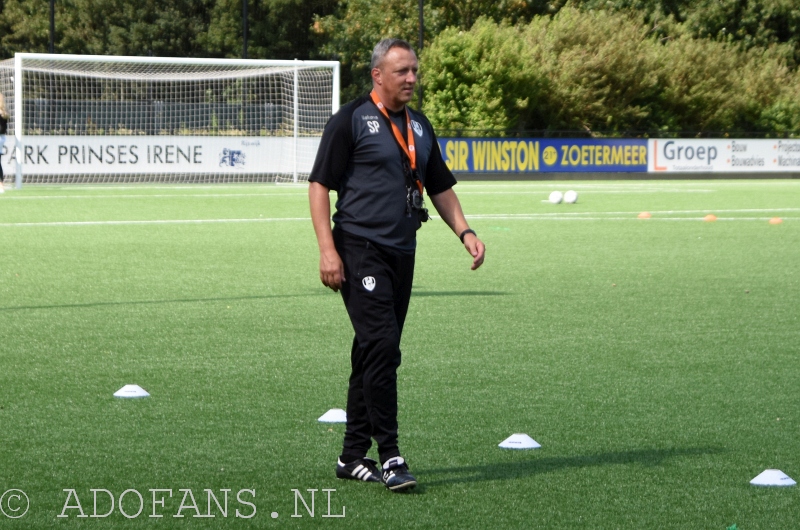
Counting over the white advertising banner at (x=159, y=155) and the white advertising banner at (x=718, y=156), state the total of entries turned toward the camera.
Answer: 2

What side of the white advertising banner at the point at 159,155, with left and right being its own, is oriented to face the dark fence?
back

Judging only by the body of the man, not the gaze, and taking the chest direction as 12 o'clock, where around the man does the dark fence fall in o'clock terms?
The dark fence is roughly at 7 o'clock from the man.

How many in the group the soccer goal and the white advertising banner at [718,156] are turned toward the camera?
2

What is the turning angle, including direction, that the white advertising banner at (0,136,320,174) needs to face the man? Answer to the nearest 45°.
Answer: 0° — it already faces them

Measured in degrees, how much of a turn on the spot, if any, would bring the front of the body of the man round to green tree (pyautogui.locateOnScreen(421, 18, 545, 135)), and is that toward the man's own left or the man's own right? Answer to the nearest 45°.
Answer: approximately 135° to the man's own left

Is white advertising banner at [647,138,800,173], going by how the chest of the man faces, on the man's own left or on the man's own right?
on the man's own left

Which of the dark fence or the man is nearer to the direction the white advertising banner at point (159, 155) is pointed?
the man

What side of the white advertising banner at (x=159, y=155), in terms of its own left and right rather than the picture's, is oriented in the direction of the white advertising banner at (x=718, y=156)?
left

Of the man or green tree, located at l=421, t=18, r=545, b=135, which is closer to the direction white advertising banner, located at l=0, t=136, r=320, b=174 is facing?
the man

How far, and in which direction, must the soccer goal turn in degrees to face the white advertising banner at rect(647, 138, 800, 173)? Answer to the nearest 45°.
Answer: approximately 90° to its left

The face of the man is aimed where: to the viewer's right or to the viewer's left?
to the viewer's right
